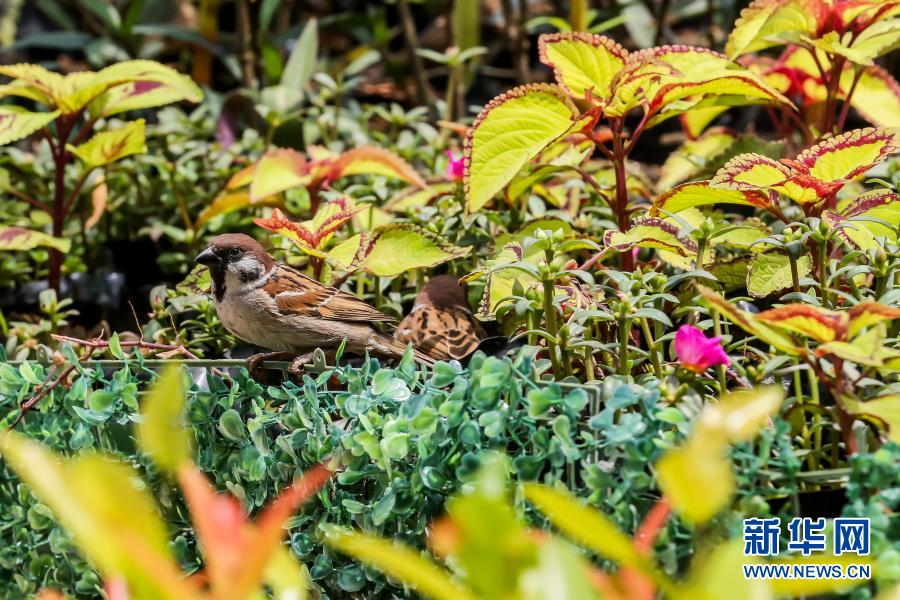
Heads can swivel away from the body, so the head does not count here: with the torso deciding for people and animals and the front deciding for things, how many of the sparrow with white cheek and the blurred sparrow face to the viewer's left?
1

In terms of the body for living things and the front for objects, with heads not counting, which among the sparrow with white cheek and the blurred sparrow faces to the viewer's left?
the sparrow with white cheek

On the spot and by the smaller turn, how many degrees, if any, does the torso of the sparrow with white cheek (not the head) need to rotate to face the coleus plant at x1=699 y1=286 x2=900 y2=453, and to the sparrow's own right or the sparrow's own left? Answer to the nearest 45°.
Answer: approximately 135° to the sparrow's own left

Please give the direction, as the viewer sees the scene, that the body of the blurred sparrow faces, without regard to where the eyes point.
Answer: away from the camera

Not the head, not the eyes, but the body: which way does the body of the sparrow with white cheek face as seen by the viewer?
to the viewer's left

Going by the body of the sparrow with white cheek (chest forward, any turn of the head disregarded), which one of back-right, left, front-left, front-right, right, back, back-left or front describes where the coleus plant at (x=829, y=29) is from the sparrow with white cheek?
back

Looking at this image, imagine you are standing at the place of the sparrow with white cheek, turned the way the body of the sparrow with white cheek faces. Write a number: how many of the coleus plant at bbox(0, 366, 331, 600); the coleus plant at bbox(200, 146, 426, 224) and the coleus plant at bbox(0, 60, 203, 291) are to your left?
1

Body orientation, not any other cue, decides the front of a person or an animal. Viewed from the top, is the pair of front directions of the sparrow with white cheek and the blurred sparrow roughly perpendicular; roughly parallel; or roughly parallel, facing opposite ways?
roughly perpendicular

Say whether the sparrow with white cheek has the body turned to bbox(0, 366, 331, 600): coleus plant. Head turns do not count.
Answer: no

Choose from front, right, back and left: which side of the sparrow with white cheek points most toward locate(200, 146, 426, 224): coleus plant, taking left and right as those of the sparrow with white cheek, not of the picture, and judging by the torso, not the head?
right

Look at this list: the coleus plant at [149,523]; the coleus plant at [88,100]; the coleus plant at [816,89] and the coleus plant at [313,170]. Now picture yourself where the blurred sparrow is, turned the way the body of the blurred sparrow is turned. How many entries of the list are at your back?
1

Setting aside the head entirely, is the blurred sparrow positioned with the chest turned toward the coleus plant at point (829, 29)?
no

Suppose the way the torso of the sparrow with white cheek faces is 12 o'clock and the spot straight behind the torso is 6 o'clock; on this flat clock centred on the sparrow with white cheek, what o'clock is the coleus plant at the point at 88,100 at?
The coleus plant is roughly at 2 o'clock from the sparrow with white cheek.
